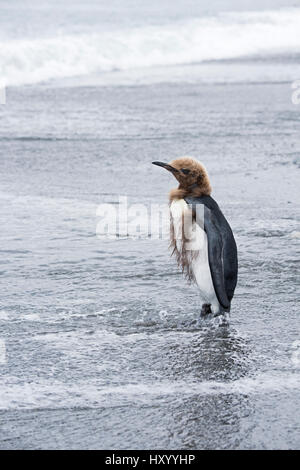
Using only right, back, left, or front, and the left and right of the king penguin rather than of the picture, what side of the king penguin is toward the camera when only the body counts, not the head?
left
